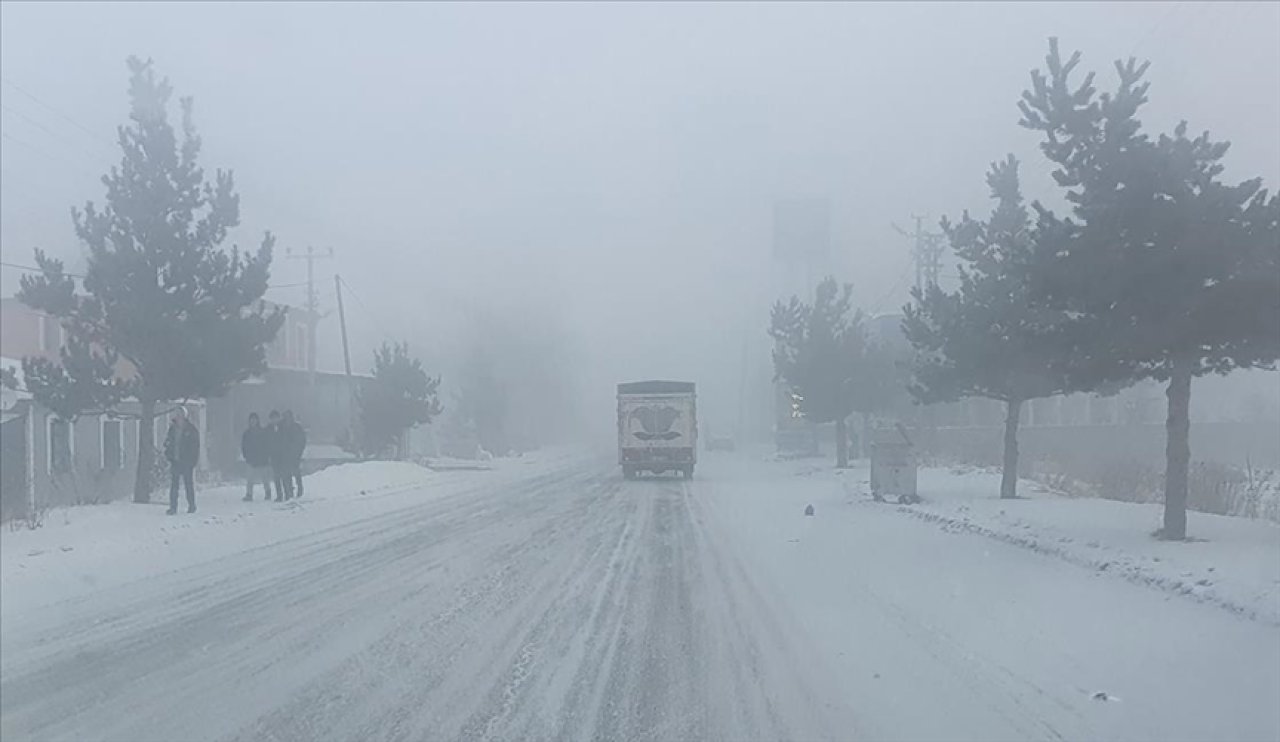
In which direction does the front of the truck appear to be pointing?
away from the camera

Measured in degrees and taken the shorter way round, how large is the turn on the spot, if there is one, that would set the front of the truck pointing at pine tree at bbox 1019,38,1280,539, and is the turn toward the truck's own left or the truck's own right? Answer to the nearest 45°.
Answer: approximately 180°

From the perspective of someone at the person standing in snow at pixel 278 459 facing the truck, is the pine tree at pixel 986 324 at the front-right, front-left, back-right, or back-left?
front-right

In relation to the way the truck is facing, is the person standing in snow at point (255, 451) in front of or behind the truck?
behind
